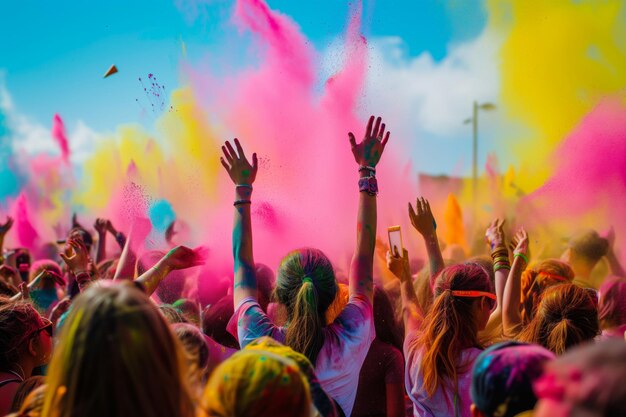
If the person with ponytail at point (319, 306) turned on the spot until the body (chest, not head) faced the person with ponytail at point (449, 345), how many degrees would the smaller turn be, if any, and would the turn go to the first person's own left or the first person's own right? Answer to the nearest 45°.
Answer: approximately 90° to the first person's own right

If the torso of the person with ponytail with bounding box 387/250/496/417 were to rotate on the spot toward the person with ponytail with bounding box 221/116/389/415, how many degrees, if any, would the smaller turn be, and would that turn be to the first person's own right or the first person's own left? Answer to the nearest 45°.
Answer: approximately 135° to the first person's own left

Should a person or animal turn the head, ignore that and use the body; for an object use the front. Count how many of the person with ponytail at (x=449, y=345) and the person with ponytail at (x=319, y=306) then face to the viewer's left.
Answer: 0

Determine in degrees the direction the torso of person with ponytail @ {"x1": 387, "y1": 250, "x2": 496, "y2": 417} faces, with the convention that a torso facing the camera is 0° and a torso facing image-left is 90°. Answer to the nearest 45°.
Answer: approximately 225°

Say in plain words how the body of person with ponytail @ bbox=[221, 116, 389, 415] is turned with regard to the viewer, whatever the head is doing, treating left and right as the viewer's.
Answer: facing away from the viewer

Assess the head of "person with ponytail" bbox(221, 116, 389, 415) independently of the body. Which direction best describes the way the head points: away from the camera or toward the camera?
away from the camera
